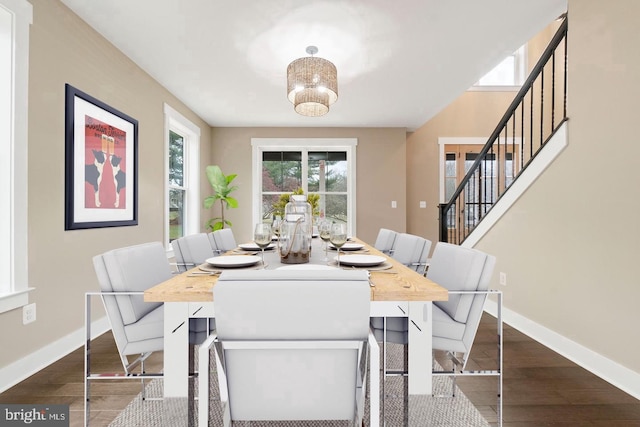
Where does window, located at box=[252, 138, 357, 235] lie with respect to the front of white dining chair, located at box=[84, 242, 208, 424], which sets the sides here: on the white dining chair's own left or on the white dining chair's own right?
on the white dining chair's own left

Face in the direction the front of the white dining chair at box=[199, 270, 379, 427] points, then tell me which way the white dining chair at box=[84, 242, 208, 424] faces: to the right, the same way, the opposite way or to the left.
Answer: to the right

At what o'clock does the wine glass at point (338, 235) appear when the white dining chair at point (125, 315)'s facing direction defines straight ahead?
The wine glass is roughly at 11 o'clock from the white dining chair.

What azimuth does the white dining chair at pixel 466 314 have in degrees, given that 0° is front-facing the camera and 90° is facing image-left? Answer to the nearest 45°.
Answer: approximately 45°

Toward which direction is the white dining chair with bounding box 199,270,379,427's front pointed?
away from the camera

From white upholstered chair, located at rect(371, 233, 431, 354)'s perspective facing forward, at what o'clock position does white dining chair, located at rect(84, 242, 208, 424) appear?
The white dining chair is roughly at 12 o'clock from the white upholstered chair.

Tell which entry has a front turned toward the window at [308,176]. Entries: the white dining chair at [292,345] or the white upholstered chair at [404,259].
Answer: the white dining chair

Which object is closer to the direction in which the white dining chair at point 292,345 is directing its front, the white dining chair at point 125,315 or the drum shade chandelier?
the drum shade chandelier
